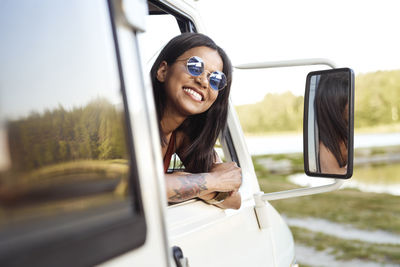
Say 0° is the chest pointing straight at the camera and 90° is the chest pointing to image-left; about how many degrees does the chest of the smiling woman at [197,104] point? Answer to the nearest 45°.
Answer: approximately 315°

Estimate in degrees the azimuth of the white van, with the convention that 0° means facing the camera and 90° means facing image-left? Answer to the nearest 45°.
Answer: approximately 225°
